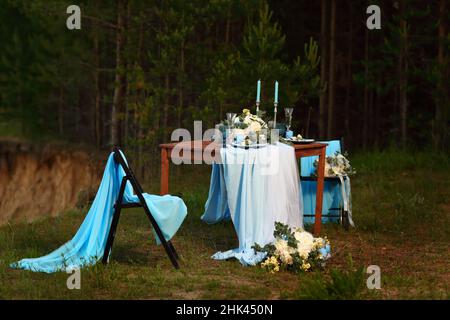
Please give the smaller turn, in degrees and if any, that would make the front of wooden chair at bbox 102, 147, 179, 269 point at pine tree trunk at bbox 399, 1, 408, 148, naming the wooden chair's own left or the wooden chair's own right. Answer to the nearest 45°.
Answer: approximately 45° to the wooden chair's own left

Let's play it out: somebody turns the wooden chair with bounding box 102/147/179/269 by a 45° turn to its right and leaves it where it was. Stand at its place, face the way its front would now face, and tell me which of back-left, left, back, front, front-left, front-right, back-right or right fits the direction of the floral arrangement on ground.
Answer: front-left

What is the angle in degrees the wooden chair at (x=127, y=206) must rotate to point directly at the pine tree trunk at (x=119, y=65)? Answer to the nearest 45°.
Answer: approximately 90° to its left

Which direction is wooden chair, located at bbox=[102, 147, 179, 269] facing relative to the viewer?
to the viewer's right

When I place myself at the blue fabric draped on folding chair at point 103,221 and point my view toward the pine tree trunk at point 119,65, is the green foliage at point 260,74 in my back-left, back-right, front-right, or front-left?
front-right

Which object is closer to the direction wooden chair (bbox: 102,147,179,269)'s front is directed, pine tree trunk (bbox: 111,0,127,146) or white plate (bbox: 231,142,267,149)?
the white plate

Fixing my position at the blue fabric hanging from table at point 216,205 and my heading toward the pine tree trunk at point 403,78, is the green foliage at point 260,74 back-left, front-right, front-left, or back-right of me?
front-left

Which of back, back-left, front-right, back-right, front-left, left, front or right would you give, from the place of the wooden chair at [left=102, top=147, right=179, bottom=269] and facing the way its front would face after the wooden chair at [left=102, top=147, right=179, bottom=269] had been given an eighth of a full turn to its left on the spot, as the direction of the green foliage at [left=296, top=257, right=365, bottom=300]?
right

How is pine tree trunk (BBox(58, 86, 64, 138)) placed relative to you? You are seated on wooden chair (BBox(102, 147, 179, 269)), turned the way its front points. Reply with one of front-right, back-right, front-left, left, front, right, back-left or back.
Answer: left

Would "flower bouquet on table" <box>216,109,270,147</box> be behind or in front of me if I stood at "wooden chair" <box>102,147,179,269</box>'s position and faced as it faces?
in front

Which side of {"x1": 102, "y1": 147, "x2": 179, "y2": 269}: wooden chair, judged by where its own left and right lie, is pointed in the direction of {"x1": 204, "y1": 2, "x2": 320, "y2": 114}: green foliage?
left

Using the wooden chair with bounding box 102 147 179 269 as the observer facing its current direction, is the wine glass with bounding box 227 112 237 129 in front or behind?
in front
